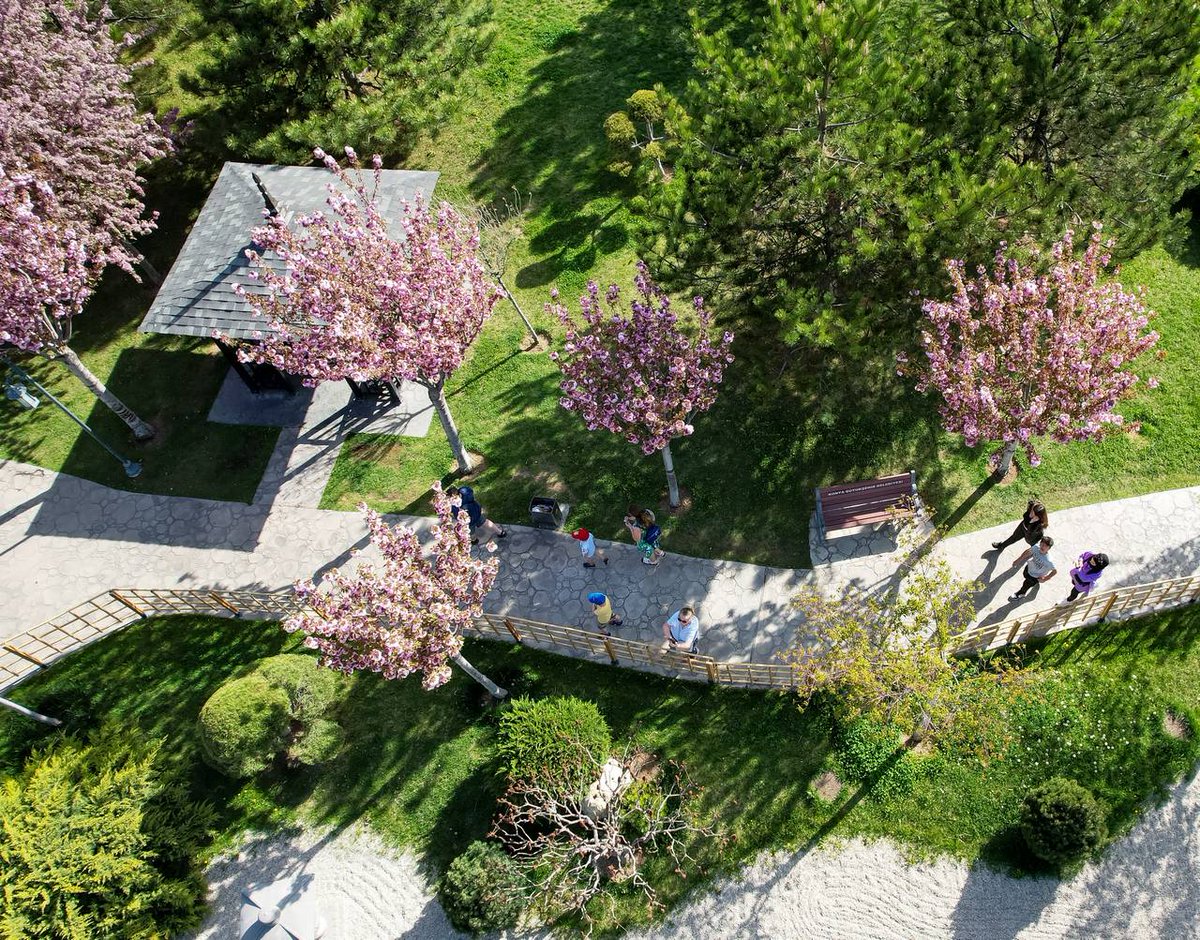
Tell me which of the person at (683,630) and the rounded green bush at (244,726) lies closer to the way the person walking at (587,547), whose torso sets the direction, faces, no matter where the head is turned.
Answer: the rounded green bush

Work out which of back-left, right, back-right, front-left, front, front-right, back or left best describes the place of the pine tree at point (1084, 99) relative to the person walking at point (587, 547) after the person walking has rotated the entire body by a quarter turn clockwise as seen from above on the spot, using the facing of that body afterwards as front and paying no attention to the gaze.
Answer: right

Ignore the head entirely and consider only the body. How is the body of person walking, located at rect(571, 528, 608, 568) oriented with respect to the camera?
to the viewer's left
